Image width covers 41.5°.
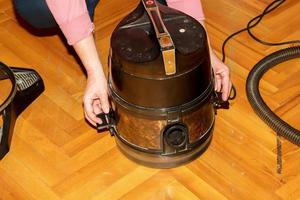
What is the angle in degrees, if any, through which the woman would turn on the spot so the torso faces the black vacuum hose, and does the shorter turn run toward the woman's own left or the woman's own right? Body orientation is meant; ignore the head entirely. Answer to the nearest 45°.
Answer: approximately 90° to the woman's own left

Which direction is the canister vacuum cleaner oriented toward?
toward the camera
